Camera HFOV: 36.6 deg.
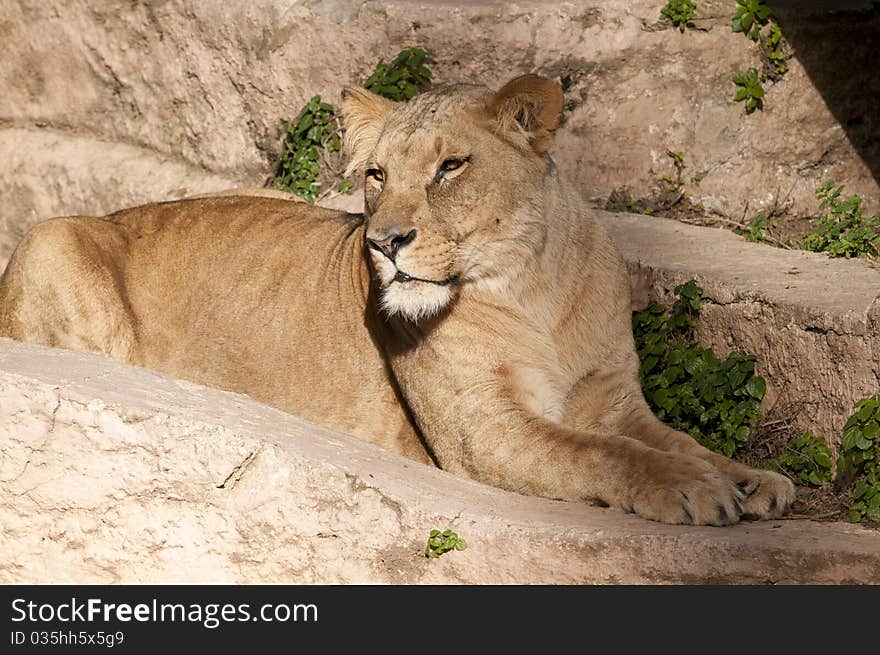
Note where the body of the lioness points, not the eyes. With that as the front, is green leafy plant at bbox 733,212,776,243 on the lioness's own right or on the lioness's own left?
on the lioness's own left

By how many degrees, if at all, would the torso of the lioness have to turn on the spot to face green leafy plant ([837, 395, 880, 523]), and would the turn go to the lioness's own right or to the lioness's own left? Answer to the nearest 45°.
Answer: approximately 45° to the lioness's own left

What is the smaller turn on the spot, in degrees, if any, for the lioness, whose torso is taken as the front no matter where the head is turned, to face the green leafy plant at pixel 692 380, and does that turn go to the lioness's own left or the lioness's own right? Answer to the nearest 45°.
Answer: approximately 90° to the lioness's own left

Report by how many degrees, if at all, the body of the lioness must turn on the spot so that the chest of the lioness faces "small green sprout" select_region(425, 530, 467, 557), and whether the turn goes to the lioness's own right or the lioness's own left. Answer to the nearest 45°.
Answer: approximately 45° to the lioness's own right

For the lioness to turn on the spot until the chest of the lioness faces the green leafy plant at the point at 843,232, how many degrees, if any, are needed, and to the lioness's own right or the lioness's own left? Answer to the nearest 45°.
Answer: approximately 90° to the lioness's own left

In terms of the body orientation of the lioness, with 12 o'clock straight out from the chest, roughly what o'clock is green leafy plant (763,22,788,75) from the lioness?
The green leafy plant is roughly at 9 o'clock from the lioness.

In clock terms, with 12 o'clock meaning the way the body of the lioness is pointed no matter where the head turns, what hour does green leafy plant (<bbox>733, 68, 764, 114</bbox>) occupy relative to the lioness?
The green leafy plant is roughly at 9 o'clock from the lioness.

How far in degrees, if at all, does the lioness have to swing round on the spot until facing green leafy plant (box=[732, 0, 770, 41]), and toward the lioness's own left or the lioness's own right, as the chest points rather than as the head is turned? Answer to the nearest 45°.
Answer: approximately 90° to the lioness's own left

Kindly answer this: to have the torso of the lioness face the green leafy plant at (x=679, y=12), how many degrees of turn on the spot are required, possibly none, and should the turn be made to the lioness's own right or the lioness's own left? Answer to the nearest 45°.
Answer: approximately 90° to the lioness's own left
